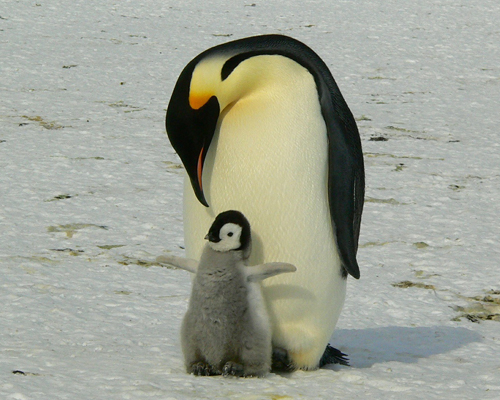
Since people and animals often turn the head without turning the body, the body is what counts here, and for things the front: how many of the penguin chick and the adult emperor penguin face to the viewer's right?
0

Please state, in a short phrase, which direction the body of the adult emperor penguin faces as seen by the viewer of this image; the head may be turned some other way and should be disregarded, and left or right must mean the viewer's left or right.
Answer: facing the viewer and to the left of the viewer
